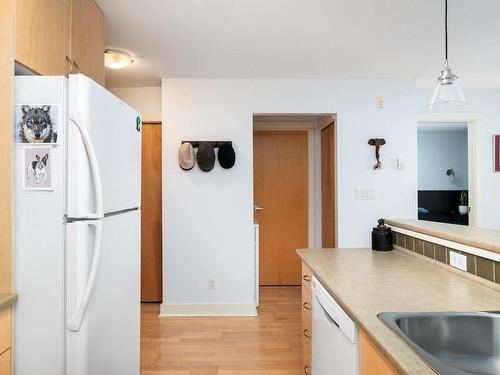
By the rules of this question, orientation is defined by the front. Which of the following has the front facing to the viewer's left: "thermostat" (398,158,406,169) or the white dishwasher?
the white dishwasher

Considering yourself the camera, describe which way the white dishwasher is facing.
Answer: facing to the left of the viewer

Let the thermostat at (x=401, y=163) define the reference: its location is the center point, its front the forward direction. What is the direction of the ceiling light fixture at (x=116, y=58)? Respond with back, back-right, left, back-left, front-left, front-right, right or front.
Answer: front-right

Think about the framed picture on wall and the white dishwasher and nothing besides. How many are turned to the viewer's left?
1

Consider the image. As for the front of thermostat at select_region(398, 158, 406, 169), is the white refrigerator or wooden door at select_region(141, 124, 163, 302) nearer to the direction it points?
the white refrigerator

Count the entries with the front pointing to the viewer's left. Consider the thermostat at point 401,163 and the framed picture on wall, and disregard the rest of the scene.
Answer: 0

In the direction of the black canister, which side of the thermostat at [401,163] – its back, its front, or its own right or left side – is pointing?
front

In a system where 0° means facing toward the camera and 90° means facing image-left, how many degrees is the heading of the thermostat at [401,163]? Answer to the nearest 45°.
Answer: approximately 0°

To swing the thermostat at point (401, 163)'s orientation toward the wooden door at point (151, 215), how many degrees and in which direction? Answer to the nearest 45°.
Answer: approximately 90° to its right

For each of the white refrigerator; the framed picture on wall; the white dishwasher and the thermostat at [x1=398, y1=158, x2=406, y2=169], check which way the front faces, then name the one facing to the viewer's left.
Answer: the white dishwasher

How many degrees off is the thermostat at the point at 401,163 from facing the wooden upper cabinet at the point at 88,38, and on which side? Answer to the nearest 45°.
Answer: approximately 45° to its right

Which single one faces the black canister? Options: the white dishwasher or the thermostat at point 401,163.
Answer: the thermostat
